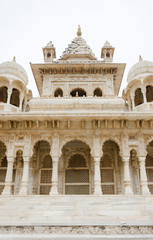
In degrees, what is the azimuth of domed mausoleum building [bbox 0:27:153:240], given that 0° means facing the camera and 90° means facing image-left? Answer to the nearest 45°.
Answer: approximately 0°
